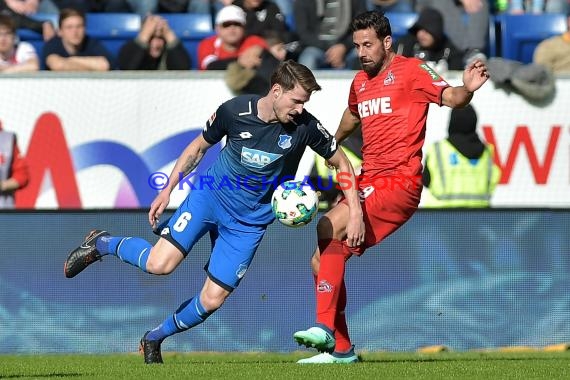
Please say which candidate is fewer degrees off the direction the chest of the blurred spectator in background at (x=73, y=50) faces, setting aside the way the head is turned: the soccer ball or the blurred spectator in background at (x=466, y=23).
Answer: the soccer ball

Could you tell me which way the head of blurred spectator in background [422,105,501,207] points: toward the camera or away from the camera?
away from the camera

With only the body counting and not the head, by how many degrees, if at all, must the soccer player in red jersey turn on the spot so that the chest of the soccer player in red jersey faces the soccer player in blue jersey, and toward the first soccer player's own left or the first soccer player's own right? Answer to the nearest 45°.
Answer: approximately 45° to the first soccer player's own right

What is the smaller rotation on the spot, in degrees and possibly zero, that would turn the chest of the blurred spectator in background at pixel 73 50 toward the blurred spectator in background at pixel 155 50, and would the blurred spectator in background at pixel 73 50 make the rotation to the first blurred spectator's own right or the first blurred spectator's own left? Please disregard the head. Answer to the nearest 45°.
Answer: approximately 90° to the first blurred spectator's own left

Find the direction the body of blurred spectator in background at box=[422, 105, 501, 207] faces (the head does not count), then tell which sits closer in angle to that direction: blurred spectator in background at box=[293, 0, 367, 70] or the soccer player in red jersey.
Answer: the blurred spectator in background

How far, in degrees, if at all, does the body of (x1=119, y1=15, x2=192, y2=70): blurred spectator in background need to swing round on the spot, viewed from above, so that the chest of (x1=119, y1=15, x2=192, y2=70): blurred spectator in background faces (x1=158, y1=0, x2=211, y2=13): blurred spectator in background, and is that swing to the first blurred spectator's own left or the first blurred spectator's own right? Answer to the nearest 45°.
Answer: approximately 180°

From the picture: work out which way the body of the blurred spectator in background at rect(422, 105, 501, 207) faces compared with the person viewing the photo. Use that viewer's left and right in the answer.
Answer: facing away from the viewer

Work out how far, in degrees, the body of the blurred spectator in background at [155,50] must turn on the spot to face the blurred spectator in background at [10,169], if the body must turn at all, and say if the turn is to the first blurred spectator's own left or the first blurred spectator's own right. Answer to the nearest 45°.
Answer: approximately 45° to the first blurred spectator's own right

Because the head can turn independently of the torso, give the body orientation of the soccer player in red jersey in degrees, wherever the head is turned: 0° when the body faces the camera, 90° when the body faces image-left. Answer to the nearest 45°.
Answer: approximately 45°
